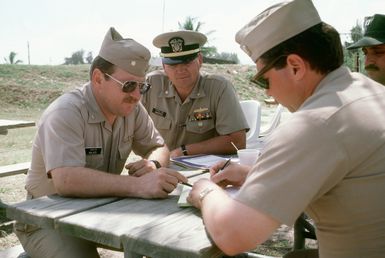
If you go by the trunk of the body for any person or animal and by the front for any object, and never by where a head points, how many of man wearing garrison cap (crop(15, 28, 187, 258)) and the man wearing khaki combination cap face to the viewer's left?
0

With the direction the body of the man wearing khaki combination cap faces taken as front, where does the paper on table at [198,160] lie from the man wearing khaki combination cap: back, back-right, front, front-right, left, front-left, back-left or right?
front

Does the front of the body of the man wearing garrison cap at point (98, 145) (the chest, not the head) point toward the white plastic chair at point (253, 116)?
no

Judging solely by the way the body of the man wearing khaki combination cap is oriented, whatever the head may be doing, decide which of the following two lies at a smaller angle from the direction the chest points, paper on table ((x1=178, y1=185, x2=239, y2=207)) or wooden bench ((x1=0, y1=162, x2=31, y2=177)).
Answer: the paper on table

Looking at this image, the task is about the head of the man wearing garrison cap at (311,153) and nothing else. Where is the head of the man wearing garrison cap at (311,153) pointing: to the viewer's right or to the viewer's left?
to the viewer's left

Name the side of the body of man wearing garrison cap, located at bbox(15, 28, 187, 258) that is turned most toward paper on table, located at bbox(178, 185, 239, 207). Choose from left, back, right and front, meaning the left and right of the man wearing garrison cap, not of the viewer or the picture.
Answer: front

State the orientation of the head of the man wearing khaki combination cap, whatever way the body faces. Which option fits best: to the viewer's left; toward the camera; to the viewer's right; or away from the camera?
toward the camera

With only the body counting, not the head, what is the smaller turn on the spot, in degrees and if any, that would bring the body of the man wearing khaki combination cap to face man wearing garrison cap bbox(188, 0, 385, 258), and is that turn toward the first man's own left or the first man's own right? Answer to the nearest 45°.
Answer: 0° — they already face them

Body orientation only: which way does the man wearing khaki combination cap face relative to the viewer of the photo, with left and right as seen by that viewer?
facing the viewer

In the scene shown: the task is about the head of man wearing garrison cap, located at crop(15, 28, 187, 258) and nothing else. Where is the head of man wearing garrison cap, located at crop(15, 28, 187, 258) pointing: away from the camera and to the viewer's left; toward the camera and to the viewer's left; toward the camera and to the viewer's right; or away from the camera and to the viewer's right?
toward the camera and to the viewer's right

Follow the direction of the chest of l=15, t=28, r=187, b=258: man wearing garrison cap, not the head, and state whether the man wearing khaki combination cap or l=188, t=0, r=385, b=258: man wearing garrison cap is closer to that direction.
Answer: the man wearing garrison cap

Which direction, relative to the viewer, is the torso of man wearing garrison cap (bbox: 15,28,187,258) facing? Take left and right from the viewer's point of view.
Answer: facing the viewer and to the right of the viewer
